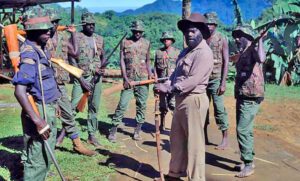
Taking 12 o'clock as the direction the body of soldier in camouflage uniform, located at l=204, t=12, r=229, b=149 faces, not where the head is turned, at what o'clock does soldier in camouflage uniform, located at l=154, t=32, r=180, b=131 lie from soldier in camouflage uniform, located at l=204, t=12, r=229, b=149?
soldier in camouflage uniform, located at l=154, t=32, r=180, b=131 is roughly at 3 o'clock from soldier in camouflage uniform, located at l=204, t=12, r=229, b=149.

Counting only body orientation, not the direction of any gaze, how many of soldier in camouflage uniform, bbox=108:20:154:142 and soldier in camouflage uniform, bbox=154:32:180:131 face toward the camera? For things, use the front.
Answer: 2

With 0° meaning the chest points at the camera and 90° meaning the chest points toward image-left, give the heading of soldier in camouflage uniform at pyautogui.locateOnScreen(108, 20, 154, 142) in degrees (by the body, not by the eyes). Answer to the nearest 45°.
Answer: approximately 0°

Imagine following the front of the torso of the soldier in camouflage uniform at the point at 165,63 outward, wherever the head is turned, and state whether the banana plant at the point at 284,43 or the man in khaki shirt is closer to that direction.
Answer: the man in khaki shirt

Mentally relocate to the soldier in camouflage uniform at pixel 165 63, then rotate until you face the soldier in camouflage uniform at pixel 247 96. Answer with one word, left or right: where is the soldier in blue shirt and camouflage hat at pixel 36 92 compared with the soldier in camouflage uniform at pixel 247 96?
right

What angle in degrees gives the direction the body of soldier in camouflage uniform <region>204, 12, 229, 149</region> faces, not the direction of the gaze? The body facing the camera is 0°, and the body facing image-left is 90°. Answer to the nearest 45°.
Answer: approximately 45°

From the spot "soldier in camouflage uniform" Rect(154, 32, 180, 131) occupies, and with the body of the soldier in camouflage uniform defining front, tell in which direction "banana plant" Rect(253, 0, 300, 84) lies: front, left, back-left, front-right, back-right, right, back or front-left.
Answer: back-left

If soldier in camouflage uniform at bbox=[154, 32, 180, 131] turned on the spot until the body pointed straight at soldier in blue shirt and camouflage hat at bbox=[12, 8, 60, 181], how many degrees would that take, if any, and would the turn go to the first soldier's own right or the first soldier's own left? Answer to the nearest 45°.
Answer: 0° — they already face them

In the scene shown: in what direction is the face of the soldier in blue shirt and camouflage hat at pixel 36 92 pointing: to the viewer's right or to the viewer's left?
to the viewer's right
